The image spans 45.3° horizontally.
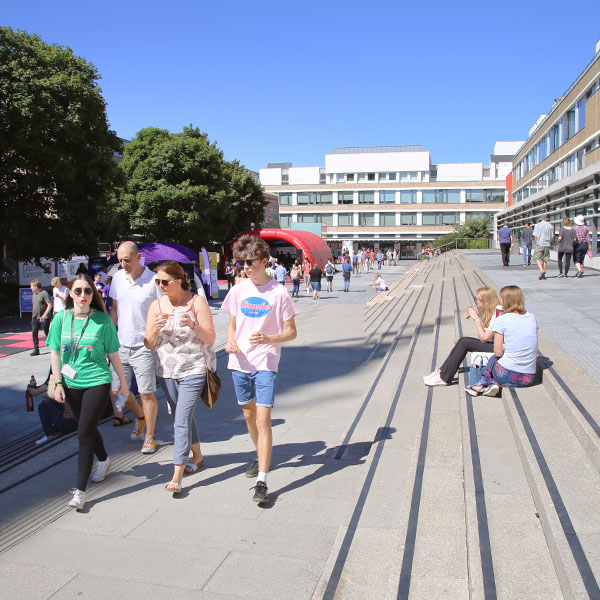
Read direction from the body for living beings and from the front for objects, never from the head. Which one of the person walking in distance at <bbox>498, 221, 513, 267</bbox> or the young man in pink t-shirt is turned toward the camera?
the young man in pink t-shirt

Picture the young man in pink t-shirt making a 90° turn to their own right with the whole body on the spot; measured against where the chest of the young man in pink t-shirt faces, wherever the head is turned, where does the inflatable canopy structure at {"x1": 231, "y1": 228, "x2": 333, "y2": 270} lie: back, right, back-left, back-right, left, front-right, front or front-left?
right

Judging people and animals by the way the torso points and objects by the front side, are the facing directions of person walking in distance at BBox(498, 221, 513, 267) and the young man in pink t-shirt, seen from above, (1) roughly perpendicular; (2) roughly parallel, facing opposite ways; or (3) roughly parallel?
roughly parallel, facing opposite ways

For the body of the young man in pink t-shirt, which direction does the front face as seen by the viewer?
toward the camera

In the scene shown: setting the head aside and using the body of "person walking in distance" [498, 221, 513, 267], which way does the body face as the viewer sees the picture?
away from the camera

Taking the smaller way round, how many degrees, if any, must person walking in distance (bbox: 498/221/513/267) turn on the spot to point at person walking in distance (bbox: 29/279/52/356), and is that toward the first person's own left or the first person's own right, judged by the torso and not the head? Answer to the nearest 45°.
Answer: approximately 135° to the first person's own left
